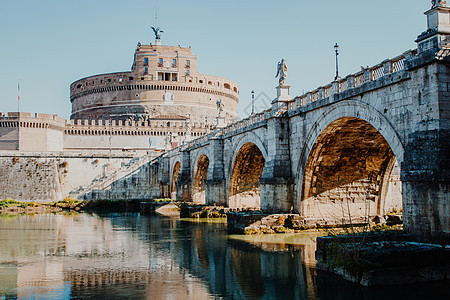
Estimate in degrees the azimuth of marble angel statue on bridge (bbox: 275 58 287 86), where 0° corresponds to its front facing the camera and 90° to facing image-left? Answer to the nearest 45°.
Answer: approximately 225°
